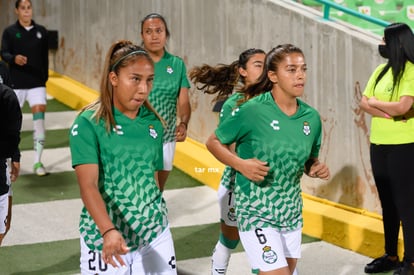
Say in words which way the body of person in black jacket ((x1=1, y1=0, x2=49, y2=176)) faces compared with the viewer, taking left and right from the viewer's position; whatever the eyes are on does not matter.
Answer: facing the viewer

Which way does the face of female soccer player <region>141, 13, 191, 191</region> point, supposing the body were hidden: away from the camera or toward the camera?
toward the camera

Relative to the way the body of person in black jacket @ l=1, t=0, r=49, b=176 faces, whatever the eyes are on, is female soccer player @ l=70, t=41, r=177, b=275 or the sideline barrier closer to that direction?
the female soccer player

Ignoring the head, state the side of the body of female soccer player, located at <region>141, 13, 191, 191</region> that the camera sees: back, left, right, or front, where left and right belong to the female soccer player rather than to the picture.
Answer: front

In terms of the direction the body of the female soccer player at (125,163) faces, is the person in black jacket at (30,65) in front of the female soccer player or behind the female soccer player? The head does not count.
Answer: behind

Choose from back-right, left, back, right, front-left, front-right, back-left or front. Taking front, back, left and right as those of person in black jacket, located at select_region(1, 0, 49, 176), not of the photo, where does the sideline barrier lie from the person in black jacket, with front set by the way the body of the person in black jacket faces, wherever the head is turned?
front-left

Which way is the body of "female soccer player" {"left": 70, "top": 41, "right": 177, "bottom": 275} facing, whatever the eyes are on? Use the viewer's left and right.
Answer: facing the viewer and to the right of the viewer

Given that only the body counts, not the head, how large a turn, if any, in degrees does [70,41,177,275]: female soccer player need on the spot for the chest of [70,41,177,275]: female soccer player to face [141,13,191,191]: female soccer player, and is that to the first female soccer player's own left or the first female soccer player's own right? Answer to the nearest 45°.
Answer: approximately 135° to the first female soccer player's own left

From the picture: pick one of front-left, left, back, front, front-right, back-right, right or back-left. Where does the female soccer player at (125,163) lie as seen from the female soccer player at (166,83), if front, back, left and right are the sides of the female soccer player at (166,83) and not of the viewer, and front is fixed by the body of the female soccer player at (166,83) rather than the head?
front

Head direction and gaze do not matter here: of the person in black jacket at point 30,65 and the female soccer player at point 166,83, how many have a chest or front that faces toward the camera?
2

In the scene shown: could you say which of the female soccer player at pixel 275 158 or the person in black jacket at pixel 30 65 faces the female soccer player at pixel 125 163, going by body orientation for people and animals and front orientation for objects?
the person in black jacket
